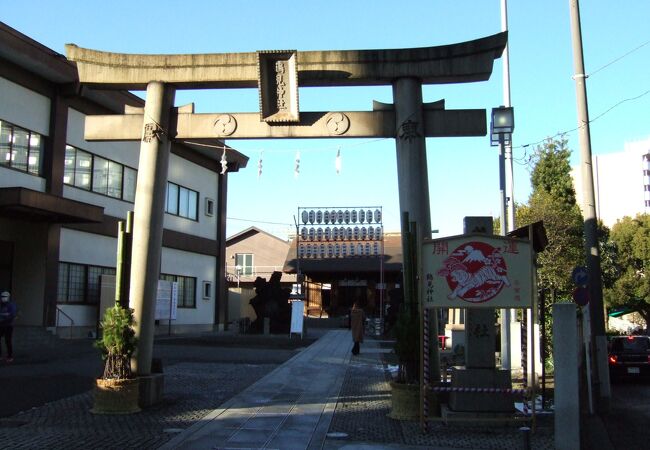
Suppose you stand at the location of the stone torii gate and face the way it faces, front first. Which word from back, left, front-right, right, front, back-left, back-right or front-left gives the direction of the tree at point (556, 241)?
back-left

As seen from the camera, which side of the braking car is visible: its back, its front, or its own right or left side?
back

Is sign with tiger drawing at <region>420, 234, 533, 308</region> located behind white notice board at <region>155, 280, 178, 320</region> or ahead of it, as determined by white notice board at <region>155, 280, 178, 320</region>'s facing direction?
ahead

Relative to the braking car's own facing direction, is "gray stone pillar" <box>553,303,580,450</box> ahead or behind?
behind

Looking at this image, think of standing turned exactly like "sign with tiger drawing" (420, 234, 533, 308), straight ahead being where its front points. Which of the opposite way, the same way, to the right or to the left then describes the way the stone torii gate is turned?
the same way

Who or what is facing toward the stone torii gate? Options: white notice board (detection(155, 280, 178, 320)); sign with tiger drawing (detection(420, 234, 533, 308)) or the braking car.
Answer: the white notice board

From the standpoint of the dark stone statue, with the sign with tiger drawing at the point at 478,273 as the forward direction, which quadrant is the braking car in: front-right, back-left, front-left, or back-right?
front-left

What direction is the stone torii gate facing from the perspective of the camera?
toward the camera

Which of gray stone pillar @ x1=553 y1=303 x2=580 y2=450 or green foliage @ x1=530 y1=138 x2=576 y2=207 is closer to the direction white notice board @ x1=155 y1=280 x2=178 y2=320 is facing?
the gray stone pillar

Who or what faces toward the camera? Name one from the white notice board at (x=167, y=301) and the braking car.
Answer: the white notice board

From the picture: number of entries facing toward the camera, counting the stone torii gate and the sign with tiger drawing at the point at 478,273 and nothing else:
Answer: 2

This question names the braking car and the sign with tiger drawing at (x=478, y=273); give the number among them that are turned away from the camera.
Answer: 1

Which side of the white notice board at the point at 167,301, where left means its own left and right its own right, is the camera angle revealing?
front

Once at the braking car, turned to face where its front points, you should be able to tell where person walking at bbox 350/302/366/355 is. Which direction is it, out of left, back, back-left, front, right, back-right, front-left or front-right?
left

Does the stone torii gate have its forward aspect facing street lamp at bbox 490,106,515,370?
no

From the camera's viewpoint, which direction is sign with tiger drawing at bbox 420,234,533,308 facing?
toward the camera

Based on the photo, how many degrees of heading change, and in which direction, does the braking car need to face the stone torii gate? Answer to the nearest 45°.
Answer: approximately 135° to its left

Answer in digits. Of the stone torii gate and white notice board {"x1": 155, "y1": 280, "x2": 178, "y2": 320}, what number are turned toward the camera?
2
